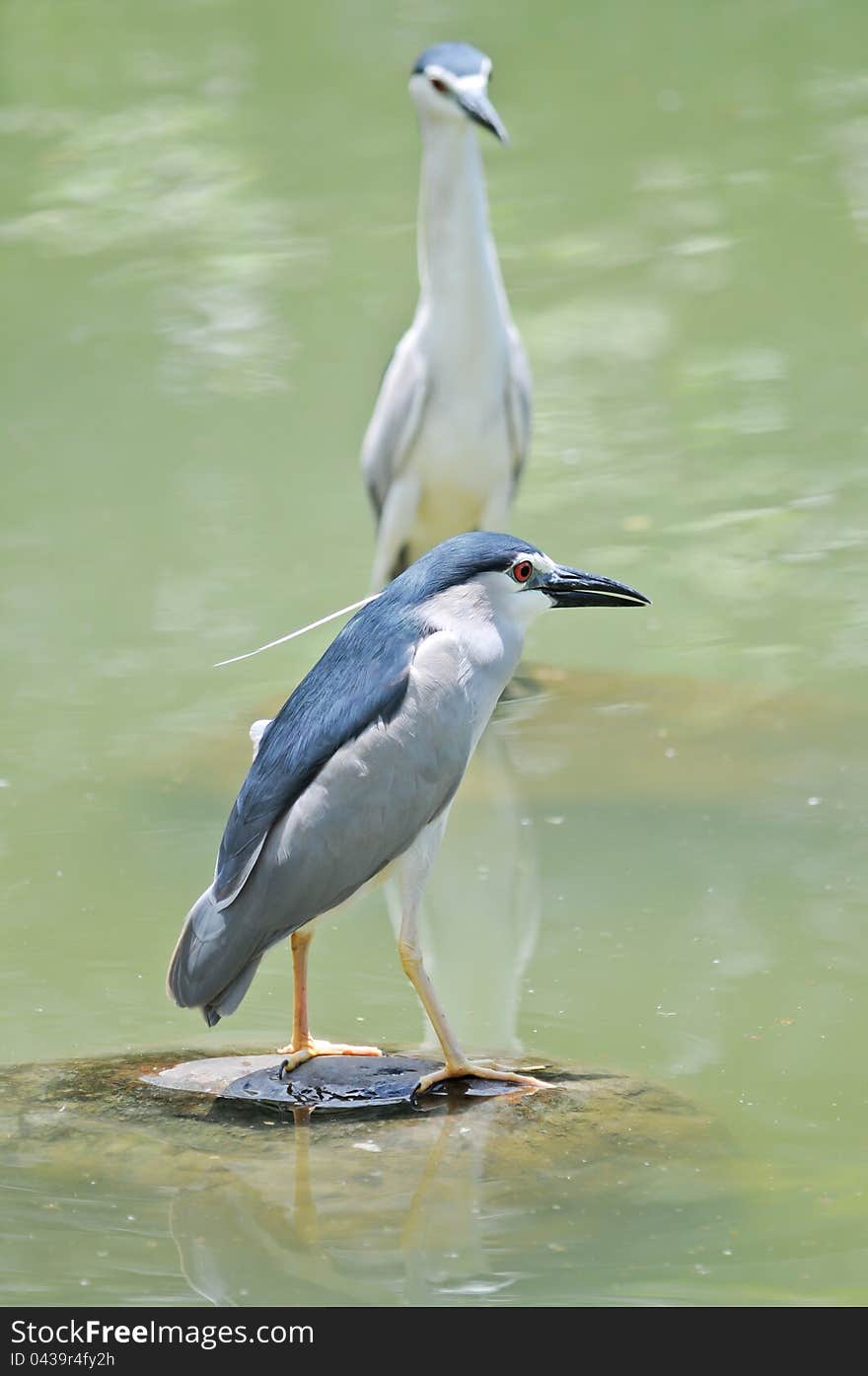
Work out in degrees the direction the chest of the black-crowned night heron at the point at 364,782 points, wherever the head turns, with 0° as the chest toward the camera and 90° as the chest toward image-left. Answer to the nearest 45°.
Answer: approximately 270°

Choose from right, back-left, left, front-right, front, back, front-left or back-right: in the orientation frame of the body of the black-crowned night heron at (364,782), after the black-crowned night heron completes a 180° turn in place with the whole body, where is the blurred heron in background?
right
